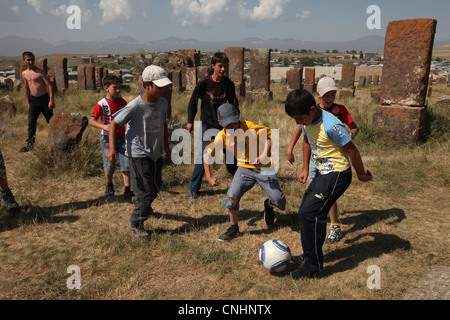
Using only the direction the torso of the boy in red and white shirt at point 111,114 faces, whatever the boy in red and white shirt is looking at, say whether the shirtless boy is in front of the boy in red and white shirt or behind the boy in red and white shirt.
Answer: behind

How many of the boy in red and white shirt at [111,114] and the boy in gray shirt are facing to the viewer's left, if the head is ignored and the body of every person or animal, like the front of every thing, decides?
0

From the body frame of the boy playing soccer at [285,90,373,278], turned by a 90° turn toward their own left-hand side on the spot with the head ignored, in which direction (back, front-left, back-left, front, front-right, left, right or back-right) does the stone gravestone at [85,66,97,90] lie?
back

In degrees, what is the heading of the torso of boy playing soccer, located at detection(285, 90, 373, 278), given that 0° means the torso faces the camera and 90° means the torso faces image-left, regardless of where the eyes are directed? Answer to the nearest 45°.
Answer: approximately 45°

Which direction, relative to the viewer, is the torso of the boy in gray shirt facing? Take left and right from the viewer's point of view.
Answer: facing the viewer and to the right of the viewer

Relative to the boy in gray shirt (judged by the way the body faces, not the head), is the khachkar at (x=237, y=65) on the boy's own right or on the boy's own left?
on the boy's own left

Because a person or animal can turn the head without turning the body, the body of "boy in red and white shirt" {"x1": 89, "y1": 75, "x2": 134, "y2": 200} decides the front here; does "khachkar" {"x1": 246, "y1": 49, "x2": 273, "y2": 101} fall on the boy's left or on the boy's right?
on the boy's left

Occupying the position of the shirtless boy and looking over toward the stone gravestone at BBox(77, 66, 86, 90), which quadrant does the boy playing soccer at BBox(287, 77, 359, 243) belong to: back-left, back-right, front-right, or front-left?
back-right

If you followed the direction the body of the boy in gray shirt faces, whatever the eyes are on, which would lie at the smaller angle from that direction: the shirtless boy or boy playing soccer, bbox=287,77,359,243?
the boy playing soccer

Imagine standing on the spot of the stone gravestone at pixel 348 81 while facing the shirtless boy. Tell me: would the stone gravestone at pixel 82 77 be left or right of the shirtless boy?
right

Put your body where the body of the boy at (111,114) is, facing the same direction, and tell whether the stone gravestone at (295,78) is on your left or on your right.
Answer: on your left

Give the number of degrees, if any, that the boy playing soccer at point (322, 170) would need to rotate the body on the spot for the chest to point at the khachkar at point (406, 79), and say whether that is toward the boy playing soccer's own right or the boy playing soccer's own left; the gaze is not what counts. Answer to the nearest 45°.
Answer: approximately 135° to the boy playing soccer's own right

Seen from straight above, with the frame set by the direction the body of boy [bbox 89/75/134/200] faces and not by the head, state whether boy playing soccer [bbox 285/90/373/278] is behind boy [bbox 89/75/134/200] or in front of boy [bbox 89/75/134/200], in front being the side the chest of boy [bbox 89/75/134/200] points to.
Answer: in front

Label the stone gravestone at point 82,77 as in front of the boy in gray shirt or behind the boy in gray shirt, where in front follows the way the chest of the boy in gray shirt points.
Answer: behind
